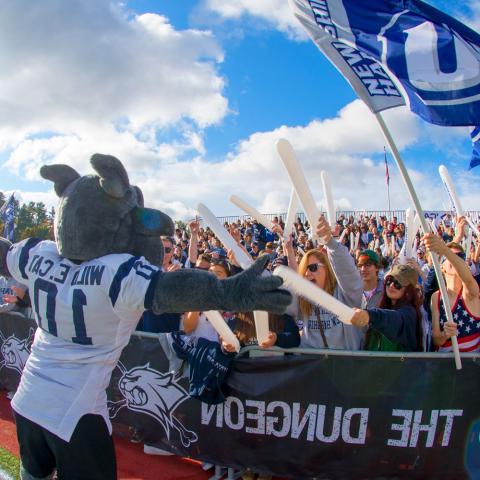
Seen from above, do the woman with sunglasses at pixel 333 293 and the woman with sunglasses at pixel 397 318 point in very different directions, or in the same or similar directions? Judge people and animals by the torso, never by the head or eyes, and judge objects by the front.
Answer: same or similar directions

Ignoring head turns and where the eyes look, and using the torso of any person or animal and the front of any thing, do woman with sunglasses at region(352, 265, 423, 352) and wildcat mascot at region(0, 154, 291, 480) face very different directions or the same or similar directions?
very different directions

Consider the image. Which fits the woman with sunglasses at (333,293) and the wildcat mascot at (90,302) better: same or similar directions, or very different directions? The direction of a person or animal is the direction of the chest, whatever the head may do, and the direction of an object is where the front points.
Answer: very different directions

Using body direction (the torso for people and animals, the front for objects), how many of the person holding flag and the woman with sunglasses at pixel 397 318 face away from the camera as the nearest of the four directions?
0

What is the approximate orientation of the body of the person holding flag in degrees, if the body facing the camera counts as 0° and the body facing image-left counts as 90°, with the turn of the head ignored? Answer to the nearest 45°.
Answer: approximately 45°

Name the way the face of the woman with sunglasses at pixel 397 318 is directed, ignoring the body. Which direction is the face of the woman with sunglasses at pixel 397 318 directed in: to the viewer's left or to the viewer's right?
to the viewer's left

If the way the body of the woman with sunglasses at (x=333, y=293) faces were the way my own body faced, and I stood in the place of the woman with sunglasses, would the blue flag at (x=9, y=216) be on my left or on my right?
on my right

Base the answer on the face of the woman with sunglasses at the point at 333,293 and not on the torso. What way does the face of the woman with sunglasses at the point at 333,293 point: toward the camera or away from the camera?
toward the camera

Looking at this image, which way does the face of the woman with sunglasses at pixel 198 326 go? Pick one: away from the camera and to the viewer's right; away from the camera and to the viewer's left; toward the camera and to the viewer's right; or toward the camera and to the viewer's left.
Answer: toward the camera and to the viewer's left

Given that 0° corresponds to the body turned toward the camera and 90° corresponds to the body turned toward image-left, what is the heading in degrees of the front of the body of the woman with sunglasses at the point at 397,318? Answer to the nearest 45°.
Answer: approximately 45°

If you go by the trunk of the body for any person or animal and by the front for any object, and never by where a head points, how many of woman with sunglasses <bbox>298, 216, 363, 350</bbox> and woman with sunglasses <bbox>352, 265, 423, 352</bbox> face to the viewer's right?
0

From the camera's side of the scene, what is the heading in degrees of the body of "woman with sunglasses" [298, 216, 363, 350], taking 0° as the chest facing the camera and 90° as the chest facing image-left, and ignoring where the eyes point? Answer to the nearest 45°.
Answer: approximately 45°
